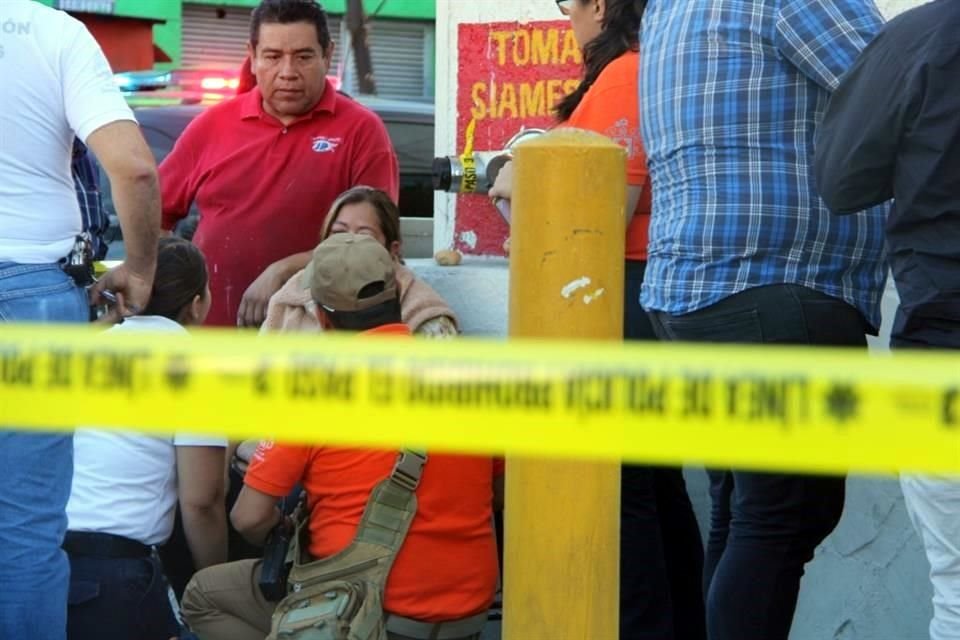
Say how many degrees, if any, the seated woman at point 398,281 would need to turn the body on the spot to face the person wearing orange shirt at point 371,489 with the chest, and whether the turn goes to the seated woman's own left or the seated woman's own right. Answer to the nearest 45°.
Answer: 0° — they already face them

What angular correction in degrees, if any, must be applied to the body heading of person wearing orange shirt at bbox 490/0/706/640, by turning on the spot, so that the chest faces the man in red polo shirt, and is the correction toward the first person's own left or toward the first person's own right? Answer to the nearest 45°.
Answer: approximately 45° to the first person's own right

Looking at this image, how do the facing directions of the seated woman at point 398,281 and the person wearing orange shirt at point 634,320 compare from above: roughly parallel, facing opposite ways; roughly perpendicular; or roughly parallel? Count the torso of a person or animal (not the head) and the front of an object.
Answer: roughly perpendicular

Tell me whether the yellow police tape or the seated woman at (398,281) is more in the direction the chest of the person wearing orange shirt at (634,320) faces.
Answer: the seated woman

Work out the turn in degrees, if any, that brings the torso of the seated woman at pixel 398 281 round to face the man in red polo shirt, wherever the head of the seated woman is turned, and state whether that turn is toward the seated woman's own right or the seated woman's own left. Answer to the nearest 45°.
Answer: approximately 135° to the seated woman's own right

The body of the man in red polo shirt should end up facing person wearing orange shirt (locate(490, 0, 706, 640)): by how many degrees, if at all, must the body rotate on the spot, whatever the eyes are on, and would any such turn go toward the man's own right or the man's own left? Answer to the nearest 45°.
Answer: approximately 45° to the man's own left

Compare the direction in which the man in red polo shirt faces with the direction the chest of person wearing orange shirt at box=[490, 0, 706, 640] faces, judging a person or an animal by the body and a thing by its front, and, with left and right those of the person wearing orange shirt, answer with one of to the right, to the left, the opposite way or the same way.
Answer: to the left

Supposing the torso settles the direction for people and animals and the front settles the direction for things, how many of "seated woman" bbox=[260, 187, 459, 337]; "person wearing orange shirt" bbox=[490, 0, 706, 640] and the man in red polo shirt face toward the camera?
2

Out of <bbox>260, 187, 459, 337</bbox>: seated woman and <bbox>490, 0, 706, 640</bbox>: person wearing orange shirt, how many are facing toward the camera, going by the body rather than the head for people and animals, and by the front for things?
1

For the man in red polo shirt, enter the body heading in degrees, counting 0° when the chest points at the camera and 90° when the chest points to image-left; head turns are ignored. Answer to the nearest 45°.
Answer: approximately 0°

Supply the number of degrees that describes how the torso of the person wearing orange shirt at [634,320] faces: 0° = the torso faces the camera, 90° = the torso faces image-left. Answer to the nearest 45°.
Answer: approximately 90°

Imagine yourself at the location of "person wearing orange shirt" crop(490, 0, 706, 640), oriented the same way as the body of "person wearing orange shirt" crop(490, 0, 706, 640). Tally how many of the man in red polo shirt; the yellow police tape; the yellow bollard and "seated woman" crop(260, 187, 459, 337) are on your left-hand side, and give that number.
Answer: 2

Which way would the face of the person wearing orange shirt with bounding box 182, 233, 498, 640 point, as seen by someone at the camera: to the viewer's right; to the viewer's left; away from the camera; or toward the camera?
away from the camera

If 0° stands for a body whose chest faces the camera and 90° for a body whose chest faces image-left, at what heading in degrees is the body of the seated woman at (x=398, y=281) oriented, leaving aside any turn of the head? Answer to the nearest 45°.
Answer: approximately 0°

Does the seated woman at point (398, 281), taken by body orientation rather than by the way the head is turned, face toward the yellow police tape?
yes
